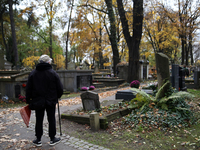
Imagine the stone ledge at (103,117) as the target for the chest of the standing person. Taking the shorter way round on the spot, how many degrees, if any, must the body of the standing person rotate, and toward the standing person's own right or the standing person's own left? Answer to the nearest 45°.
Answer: approximately 45° to the standing person's own right

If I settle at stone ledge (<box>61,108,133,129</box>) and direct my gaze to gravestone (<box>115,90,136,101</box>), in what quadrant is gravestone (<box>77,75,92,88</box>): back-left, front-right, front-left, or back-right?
front-left

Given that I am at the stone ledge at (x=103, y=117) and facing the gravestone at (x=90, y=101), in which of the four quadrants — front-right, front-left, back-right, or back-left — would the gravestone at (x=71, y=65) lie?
front-right

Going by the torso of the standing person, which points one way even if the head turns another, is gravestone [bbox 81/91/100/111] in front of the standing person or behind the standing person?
in front

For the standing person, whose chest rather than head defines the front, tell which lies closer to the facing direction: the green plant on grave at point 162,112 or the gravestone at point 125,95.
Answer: the gravestone

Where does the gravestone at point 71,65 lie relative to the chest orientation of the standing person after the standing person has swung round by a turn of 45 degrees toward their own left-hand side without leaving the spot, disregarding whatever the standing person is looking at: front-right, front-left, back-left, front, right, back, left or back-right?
front-right

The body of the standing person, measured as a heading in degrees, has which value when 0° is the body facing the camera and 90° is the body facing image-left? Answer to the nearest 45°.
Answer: approximately 180°

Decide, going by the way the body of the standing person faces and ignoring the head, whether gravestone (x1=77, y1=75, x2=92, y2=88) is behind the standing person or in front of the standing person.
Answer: in front
